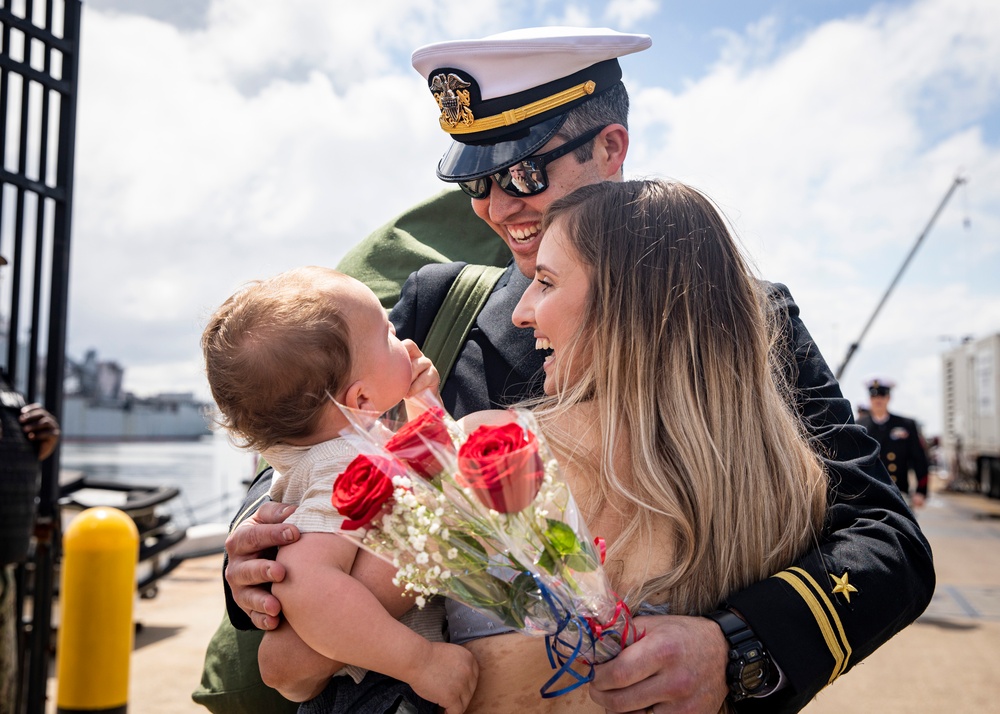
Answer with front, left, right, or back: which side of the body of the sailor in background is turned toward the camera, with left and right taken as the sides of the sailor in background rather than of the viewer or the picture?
front

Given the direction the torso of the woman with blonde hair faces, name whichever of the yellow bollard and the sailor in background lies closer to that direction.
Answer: the yellow bollard

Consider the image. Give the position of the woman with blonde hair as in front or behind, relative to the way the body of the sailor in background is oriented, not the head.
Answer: in front

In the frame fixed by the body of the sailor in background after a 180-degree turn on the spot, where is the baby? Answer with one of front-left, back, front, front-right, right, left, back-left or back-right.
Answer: back

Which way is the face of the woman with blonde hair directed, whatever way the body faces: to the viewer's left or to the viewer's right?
to the viewer's left

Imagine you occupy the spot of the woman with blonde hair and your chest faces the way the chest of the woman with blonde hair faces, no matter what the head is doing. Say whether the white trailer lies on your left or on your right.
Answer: on your right

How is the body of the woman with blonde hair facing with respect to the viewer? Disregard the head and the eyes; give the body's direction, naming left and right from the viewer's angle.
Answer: facing away from the viewer and to the left of the viewer
